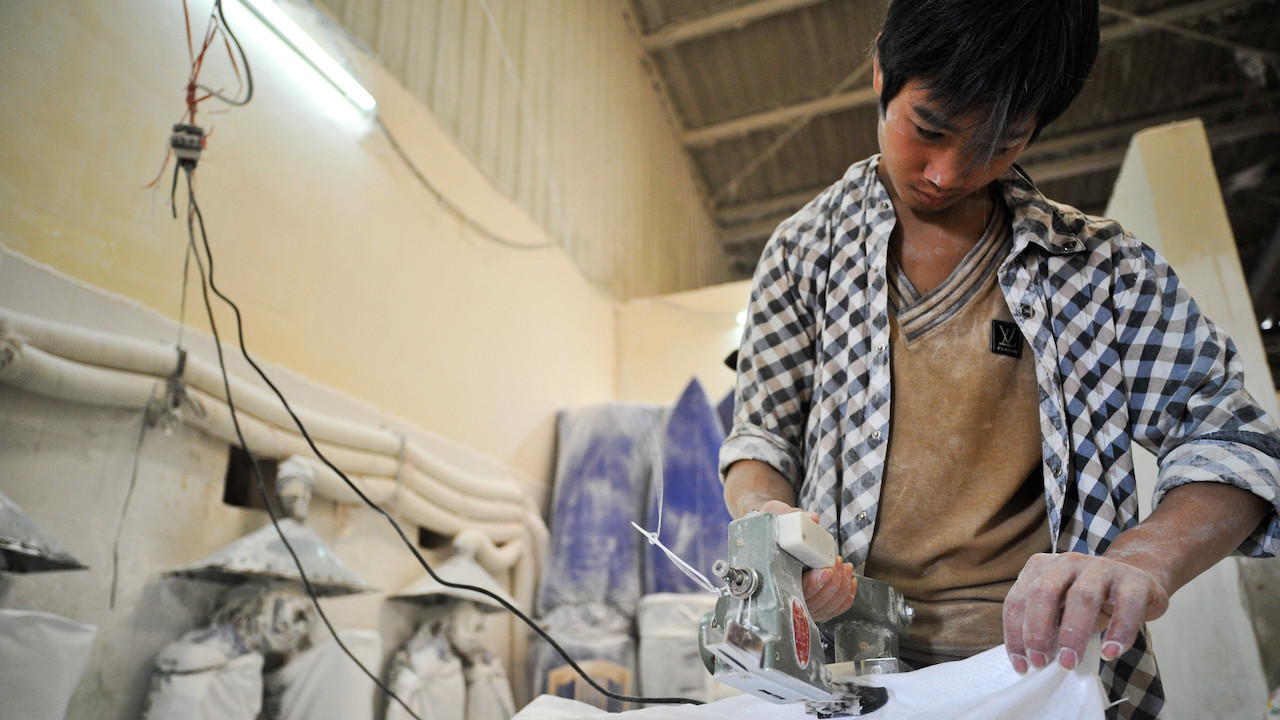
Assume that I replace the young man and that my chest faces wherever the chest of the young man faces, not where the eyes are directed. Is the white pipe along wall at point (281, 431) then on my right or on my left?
on my right

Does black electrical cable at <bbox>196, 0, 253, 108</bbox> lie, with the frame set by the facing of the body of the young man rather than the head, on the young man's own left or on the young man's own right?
on the young man's own right

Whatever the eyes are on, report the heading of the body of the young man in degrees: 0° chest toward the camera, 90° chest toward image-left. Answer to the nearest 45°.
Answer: approximately 0°

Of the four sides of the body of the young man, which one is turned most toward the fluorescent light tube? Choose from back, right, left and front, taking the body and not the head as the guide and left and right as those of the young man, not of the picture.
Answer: right

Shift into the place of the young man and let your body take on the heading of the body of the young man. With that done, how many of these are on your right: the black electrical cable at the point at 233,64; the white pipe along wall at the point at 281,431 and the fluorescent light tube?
3

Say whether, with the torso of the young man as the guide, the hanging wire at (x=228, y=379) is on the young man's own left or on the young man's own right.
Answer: on the young man's own right
